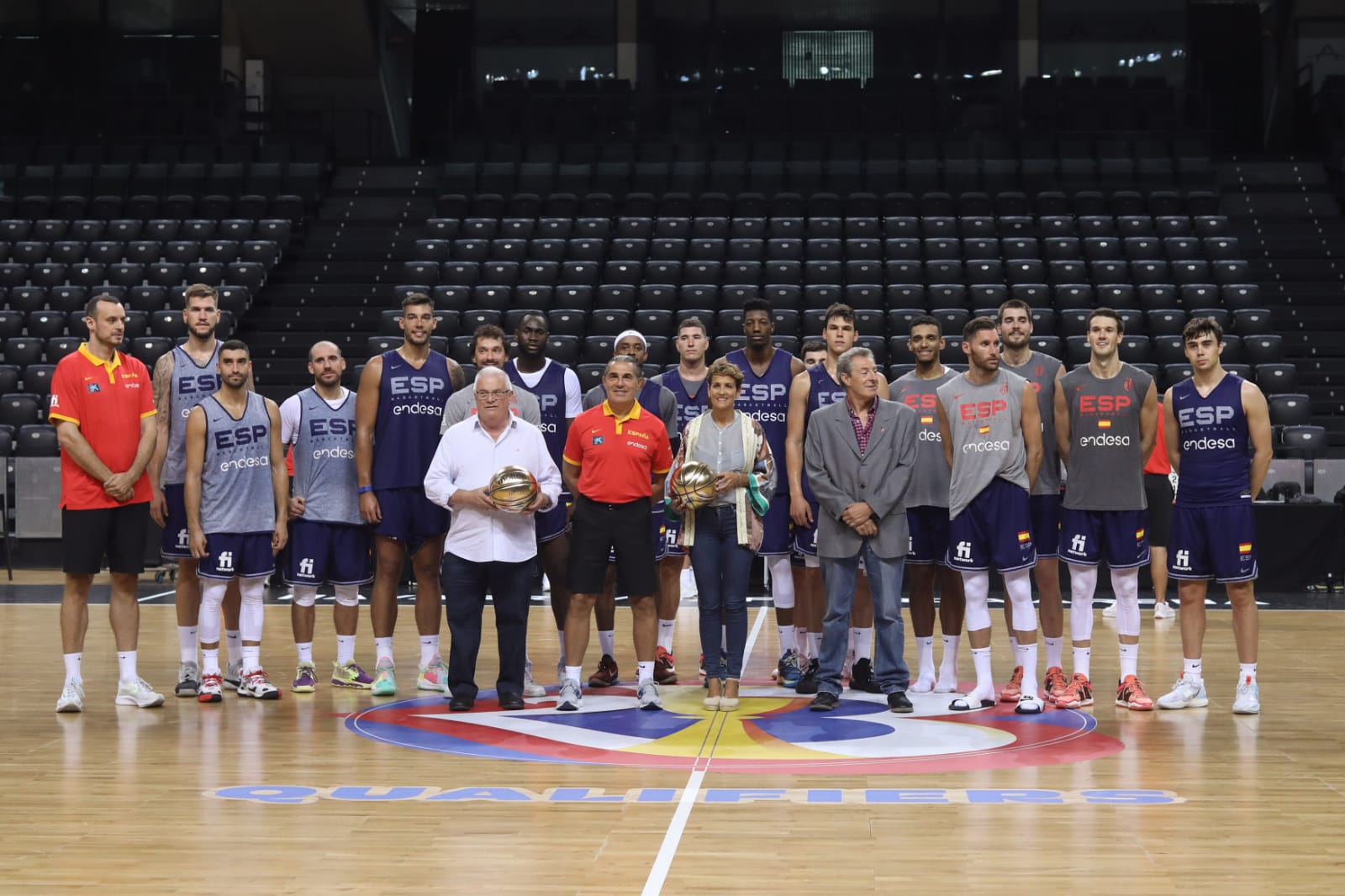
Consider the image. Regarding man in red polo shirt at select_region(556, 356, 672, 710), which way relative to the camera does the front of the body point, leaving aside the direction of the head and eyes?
toward the camera

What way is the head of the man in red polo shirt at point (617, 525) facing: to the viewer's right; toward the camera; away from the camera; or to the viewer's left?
toward the camera

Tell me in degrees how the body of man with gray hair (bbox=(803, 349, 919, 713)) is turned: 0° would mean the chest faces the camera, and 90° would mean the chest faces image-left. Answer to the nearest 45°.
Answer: approximately 0°

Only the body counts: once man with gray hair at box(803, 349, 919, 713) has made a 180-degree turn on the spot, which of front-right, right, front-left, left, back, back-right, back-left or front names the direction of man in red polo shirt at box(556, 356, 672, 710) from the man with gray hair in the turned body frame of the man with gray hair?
left

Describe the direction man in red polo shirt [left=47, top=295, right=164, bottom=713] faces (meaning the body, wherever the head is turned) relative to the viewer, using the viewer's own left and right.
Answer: facing the viewer and to the right of the viewer

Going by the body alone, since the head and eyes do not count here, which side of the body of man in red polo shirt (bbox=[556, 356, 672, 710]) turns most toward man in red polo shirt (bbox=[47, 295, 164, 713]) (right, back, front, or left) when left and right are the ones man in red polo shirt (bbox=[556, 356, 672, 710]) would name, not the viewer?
right
